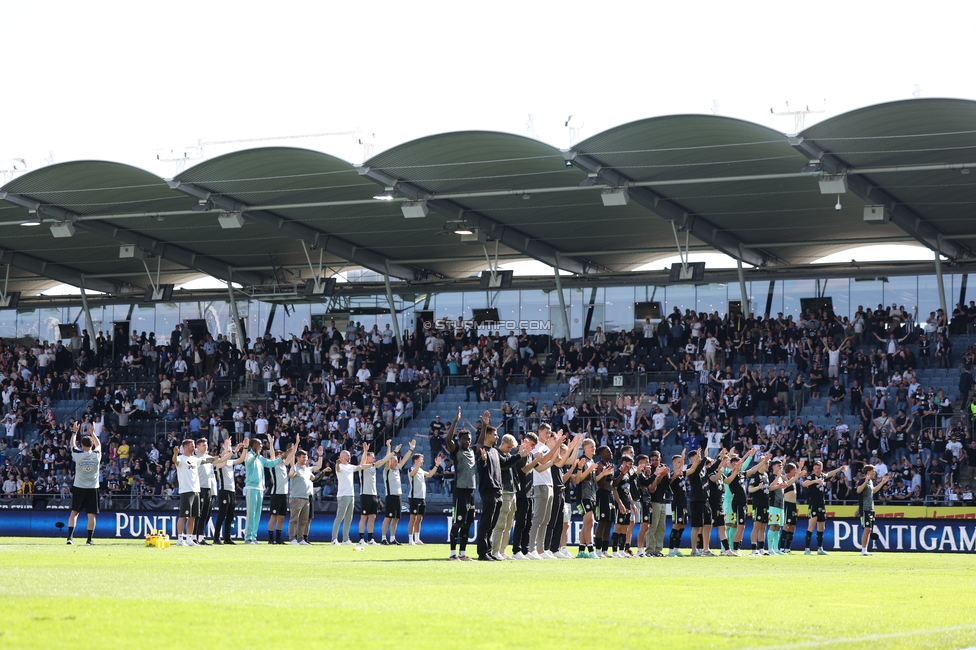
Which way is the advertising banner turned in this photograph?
toward the camera

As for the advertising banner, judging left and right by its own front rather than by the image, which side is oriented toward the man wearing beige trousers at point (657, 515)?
front

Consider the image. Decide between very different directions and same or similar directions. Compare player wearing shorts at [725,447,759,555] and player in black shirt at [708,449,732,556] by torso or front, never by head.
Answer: same or similar directions

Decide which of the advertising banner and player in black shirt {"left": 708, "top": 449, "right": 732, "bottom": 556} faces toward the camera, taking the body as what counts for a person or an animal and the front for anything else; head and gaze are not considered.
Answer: the advertising banner
